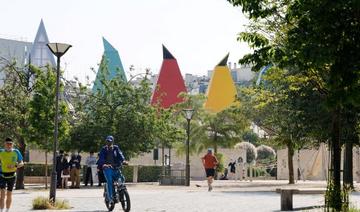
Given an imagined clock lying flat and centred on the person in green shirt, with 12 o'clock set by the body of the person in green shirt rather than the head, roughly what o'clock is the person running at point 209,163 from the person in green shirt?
The person running is roughly at 7 o'clock from the person in green shirt.

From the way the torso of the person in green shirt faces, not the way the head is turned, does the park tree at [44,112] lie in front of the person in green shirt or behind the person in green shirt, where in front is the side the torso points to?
behind

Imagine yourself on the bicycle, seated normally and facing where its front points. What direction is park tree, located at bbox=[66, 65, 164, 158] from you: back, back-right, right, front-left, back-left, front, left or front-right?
back-left

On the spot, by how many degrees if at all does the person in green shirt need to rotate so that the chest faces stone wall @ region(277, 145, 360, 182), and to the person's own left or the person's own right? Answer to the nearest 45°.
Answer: approximately 135° to the person's own left

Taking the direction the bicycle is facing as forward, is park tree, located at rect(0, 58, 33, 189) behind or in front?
behind

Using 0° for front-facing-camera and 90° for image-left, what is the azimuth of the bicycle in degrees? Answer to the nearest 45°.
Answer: approximately 315°

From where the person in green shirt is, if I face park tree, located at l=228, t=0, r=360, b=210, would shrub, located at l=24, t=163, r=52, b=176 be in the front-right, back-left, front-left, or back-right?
back-left

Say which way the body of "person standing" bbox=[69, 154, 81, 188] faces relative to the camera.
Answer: toward the camera

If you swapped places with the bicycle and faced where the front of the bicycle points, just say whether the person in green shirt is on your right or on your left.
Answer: on your right

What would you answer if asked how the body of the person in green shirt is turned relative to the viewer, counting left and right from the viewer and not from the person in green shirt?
facing the viewer
